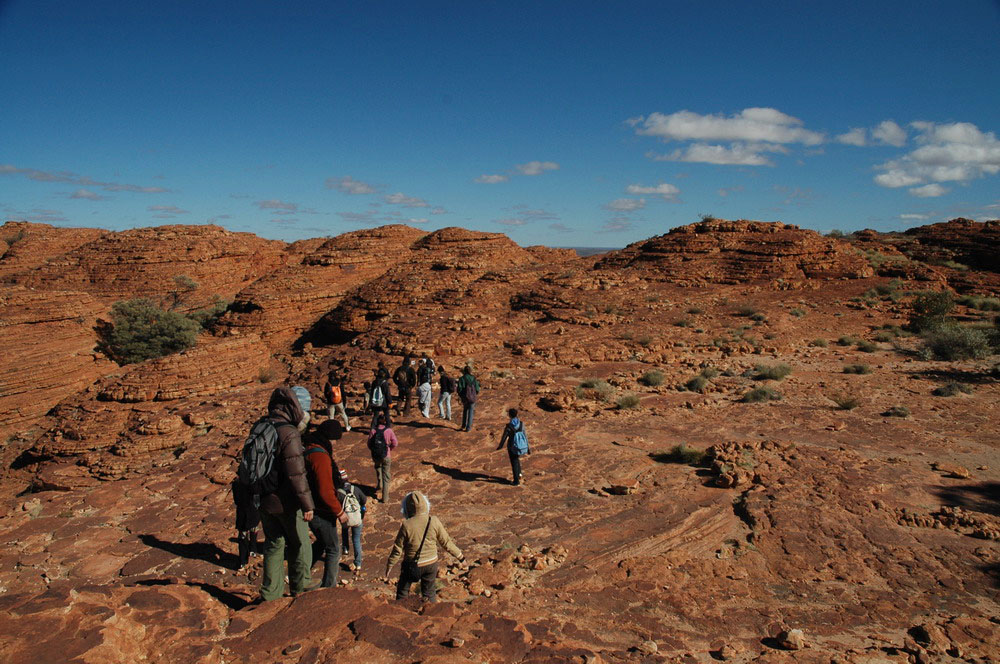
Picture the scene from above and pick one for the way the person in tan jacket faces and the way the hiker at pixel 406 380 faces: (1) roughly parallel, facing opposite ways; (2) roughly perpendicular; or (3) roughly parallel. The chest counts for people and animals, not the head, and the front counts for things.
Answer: roughly parallel

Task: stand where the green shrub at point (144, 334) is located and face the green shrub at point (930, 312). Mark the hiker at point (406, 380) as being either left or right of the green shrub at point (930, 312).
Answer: right

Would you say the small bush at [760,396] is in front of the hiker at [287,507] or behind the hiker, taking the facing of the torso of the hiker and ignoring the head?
in front

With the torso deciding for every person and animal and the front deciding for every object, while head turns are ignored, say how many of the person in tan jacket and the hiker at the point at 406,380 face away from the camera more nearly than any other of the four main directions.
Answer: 2

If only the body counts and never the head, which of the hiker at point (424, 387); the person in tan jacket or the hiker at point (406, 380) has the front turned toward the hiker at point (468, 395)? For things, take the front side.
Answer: the person in tan jacket

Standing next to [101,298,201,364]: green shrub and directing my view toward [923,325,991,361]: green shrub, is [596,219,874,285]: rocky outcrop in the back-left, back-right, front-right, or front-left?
front-left

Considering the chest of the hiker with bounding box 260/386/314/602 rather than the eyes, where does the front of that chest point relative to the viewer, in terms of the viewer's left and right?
facing away from the viewer and to the right of the viewer

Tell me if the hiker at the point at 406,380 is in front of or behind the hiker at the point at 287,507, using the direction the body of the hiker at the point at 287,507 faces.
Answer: in front

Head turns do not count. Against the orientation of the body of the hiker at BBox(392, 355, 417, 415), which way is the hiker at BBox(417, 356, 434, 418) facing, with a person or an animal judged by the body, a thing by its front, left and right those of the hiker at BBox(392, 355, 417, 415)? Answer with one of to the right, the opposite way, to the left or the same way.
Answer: the same way

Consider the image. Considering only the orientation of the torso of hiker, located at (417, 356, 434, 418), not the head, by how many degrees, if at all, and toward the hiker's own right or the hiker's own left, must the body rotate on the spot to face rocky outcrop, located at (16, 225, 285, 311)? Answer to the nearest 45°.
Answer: approximately 45° to the hiker's own left

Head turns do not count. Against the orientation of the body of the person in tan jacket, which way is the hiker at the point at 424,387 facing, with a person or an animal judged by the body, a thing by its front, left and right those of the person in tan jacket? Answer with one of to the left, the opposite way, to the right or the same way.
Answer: the same way

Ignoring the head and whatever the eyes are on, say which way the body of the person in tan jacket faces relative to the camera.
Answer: away from the camera

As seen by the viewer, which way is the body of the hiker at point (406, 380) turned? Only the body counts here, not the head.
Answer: away from the camera

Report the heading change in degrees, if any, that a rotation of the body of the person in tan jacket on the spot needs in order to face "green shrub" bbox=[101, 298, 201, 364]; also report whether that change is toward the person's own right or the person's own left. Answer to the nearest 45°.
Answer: approximately 45° to the person's own left

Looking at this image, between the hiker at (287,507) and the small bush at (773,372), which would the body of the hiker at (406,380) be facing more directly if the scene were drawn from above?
the small bush

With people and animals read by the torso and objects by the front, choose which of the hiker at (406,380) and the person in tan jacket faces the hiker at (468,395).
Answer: the person in tan jacket

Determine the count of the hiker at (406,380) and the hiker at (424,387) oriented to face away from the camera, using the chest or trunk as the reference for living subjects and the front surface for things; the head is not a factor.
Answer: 2

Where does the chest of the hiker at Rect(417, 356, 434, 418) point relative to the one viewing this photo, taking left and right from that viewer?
facing away from the viewer

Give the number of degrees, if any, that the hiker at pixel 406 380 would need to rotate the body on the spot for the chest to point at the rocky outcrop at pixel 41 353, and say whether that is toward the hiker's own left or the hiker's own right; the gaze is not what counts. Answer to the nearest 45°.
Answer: approximately 45° to the hiker's own left

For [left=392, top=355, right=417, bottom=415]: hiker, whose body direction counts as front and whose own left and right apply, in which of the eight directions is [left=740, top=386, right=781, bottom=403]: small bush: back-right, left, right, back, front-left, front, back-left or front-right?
right
